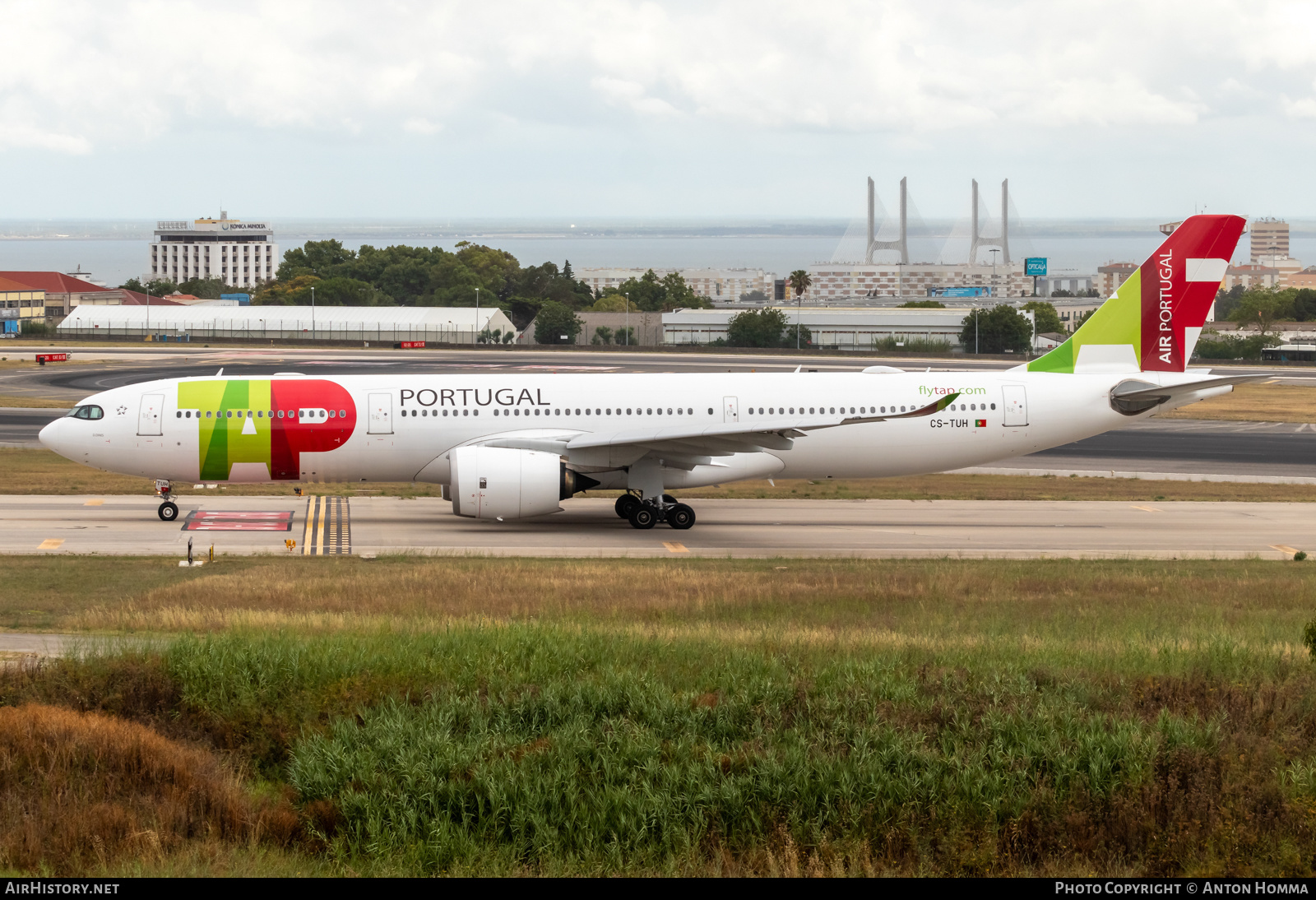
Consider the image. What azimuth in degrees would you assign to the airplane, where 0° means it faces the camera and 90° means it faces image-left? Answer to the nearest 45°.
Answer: approximately 90°
